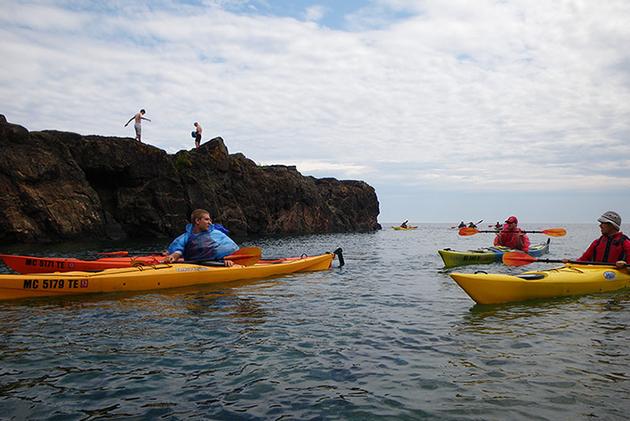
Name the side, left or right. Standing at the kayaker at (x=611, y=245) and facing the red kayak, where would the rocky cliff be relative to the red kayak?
right

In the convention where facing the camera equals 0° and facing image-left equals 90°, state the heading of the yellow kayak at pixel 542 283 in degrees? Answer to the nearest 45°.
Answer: approximately 45°

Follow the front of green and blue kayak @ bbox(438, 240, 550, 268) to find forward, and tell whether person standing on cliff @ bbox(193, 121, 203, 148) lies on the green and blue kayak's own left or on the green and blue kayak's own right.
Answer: on the green and blue kayak's own right

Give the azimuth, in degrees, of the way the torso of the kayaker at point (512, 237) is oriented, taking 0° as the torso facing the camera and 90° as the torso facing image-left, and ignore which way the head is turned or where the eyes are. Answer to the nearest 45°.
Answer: approximately 45°

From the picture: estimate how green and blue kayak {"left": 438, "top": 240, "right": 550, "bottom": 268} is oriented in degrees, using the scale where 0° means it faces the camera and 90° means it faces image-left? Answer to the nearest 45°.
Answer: approximately 45°

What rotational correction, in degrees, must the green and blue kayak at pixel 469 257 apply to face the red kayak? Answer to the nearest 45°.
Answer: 0° — it already faces it

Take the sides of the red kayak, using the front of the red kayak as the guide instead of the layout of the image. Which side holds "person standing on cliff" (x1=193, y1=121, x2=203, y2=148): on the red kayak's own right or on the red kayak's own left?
on the red kayak's own right

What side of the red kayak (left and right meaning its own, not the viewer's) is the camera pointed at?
left

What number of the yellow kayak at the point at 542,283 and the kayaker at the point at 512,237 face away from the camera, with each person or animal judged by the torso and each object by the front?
0
